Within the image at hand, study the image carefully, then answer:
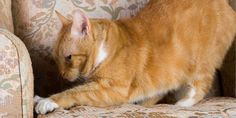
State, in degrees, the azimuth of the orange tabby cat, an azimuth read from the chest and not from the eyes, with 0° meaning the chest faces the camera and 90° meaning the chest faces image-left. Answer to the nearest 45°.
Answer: approximately 90°
